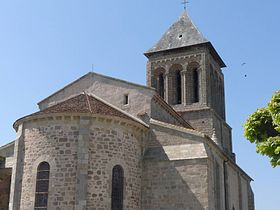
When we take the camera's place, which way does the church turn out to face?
facing away from the viewer and to the right of the viewer
